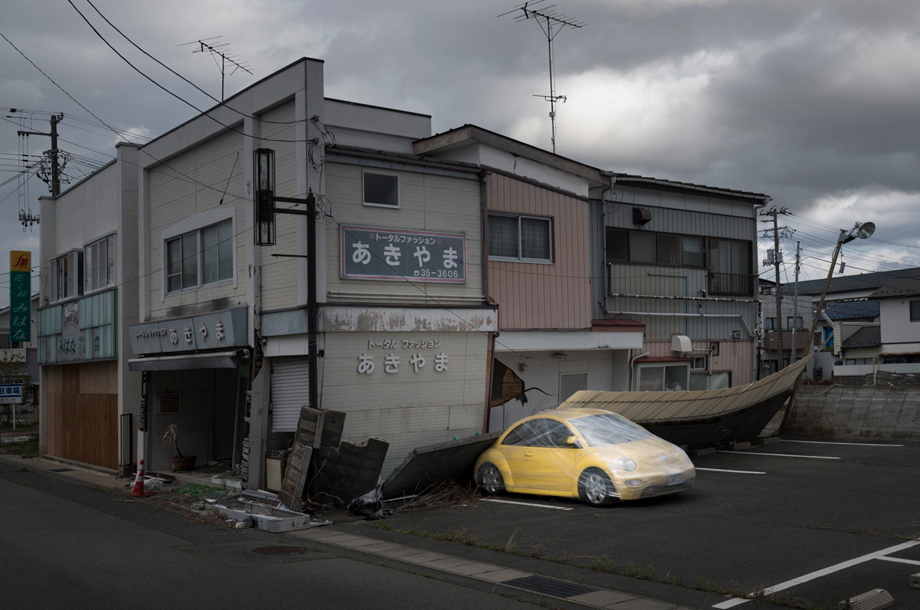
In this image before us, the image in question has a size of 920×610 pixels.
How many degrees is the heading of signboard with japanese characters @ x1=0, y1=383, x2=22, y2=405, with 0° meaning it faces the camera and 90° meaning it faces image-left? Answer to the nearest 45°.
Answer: approximately 0°

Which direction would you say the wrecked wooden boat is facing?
to the viewer's right

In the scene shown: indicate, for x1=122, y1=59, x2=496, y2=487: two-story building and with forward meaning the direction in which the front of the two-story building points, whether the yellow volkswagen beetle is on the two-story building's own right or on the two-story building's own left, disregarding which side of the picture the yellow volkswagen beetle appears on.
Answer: on the two-story building's own left

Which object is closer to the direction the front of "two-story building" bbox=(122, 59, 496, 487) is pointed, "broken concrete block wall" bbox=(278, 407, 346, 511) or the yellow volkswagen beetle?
the broken concrete block wall

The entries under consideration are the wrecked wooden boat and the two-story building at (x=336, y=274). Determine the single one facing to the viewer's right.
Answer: the wrecked wooden boat

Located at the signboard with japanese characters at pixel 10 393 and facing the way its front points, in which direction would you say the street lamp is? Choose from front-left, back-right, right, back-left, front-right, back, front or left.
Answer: front-left

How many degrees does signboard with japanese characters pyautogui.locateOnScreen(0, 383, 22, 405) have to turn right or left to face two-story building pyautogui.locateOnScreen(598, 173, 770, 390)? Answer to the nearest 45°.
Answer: approximately 45° to its left

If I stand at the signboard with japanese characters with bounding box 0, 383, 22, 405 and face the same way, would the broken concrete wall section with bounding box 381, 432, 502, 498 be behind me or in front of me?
in front

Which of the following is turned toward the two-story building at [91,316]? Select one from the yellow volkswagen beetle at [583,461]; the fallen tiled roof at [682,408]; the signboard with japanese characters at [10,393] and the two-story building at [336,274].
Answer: the signboard with japanese characters

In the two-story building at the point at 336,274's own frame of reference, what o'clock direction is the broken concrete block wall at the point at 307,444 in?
The broken concrete block wall is roughly at 11 o'clock from the two-story building.
